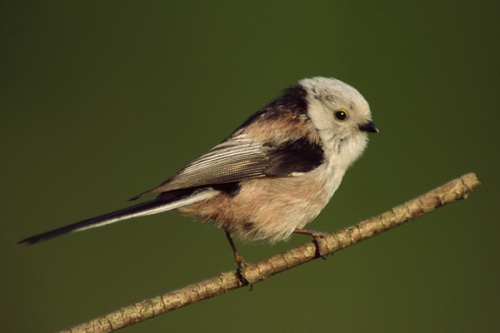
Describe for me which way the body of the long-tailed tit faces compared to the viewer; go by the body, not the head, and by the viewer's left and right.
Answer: facing to the right of the viewer
